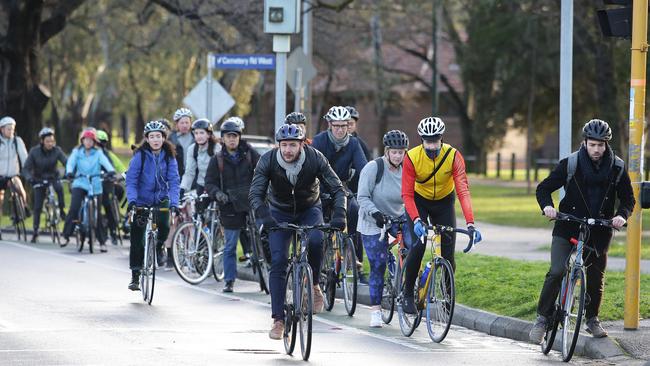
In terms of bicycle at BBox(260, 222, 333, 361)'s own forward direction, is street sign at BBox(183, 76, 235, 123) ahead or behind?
behind

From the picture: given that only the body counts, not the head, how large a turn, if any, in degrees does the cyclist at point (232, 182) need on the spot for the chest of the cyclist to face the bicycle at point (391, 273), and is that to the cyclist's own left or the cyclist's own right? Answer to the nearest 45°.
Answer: approximately 45° to the cyclist's own left

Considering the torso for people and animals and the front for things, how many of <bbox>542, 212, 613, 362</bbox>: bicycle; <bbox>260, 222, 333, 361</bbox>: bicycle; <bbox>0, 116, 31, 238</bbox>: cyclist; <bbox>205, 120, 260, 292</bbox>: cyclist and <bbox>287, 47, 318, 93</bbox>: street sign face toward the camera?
4

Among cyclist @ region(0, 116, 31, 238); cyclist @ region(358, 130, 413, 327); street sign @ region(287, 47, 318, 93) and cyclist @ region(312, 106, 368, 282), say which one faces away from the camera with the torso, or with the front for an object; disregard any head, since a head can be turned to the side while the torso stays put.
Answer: the street sign

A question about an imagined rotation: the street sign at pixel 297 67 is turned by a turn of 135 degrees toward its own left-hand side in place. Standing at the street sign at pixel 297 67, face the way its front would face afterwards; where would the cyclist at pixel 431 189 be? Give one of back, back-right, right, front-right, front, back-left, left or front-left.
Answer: front-left

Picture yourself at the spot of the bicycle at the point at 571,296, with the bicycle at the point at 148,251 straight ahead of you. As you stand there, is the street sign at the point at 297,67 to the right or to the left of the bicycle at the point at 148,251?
right

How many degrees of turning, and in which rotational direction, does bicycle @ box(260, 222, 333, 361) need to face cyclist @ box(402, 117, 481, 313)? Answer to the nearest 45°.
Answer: approximately 135° to its left
